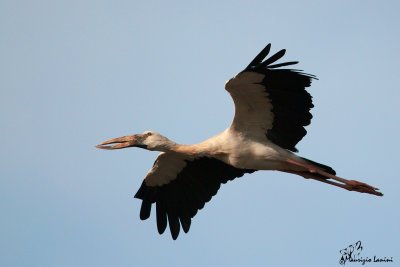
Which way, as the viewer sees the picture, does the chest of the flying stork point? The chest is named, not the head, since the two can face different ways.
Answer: to the viewer's left
